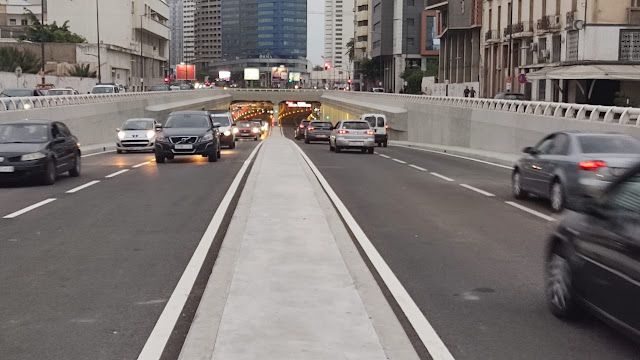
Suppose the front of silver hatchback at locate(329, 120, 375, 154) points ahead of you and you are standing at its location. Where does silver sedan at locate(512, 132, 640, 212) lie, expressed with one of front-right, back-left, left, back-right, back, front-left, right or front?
back

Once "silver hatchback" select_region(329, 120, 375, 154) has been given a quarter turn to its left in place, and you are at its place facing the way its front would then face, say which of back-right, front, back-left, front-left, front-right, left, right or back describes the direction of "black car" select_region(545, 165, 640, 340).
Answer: left

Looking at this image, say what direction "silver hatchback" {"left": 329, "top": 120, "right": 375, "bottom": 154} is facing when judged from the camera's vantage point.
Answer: facing away from the viewer

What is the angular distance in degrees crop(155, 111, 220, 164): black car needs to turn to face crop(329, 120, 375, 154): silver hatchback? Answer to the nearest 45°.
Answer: approximately 135° to its left

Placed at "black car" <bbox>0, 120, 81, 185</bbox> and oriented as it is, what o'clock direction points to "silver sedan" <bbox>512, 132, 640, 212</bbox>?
The silver sedan is roughly at 9 o'clock from the black car.

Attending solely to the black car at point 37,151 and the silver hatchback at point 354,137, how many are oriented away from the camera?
1

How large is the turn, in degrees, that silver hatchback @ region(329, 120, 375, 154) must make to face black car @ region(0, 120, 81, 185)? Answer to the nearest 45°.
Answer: approximately 135° to its left

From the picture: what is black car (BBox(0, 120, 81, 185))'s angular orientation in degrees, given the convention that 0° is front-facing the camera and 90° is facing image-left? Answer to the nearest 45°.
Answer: approximately 45°

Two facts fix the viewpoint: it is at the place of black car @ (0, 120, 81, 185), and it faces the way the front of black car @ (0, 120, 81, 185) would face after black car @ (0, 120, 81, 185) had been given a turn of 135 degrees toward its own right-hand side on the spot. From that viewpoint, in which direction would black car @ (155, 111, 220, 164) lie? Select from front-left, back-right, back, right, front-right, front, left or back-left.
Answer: front-right

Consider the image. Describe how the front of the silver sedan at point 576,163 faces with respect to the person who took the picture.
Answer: facing away from the viewer and to the left of the viewer

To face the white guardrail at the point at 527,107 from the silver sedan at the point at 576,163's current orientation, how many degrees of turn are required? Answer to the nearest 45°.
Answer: approximately 45° to its right

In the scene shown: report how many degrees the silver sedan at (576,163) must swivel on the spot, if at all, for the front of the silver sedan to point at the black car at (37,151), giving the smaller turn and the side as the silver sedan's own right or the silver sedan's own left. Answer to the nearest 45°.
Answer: approximately 45° to the silver sedan's own left

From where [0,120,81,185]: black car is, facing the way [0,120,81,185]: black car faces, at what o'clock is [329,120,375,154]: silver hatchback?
The silver hatchback is roughly at 6 o'clock from the black car.

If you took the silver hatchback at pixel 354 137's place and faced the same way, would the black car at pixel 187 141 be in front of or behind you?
behind

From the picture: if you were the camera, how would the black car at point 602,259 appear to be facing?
facing away from the viewer and to the left of the viewer
